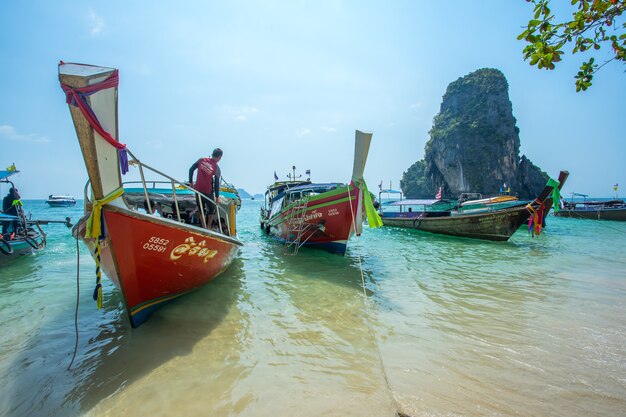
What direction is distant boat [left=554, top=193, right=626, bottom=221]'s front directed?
to the viewer's right

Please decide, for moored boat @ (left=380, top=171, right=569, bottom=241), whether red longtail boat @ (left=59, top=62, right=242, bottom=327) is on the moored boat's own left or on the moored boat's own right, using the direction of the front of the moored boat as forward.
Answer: on the moored boat's own right

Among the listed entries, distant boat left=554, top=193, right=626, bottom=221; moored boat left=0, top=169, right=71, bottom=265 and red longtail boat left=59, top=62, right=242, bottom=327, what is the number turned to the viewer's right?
1

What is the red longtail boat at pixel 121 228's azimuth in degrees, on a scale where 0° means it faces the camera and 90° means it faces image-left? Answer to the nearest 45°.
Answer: approximately 45°

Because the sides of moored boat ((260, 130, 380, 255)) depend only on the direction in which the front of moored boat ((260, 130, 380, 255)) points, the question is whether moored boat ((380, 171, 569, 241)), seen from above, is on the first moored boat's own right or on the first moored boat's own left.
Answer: on the first moored boat's own left

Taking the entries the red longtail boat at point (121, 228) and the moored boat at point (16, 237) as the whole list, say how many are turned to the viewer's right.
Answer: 0

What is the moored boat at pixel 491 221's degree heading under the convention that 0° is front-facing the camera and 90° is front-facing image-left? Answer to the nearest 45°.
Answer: approximately 315°

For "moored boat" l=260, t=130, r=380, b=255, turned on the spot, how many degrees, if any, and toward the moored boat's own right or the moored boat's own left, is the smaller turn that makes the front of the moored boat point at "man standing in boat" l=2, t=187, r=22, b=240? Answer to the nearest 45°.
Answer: approximately 135° to the moored boat's own right

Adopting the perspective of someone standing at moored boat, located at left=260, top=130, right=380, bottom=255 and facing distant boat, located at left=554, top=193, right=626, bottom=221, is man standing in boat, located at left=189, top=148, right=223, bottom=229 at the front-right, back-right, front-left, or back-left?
back-right

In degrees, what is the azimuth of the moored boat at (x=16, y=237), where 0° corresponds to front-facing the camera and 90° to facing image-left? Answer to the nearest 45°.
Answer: approximately 45°
